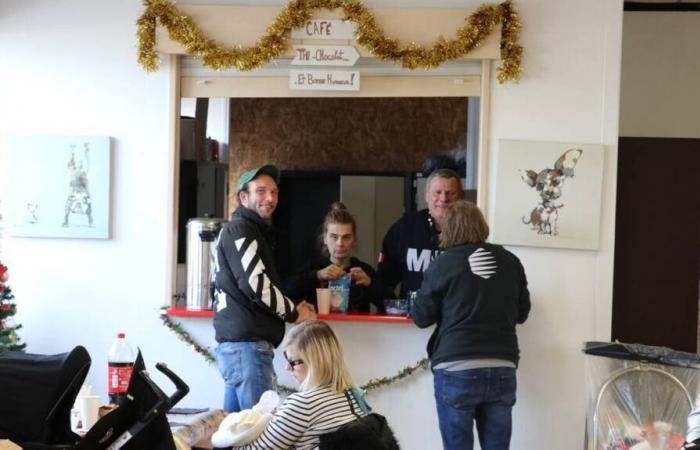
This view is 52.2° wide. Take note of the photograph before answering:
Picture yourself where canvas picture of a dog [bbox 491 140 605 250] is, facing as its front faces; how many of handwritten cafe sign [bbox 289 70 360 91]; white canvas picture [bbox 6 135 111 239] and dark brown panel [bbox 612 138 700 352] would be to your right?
2

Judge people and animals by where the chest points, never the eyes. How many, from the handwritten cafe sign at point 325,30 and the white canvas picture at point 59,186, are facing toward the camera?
2

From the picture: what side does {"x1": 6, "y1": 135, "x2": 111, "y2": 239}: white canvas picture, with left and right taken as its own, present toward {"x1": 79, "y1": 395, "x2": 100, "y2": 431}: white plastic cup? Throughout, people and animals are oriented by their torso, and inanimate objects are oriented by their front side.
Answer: front

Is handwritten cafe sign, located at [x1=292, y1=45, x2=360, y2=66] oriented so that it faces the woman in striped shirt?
yes

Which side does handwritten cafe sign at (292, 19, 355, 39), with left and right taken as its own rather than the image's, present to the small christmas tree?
right
